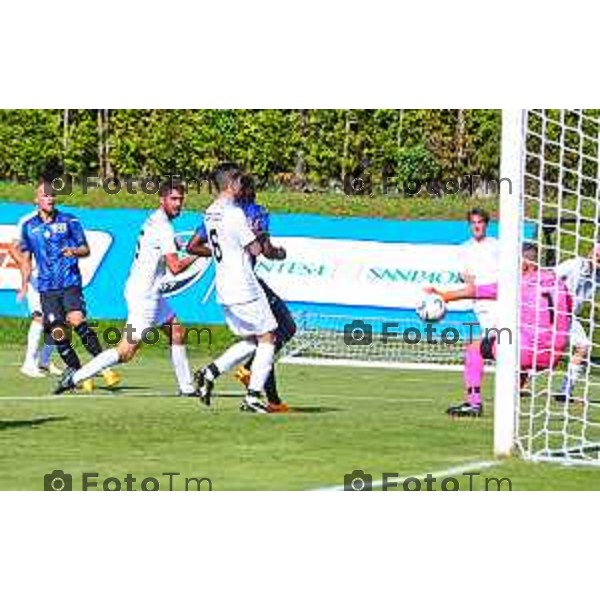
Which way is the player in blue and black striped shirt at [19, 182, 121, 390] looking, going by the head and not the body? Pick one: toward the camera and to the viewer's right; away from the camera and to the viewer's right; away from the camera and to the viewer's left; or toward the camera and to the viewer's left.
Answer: toward the camera and to the viewer's right

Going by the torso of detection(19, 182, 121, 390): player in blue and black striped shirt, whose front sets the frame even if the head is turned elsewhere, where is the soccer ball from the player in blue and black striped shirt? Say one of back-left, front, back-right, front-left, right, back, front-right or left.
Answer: left

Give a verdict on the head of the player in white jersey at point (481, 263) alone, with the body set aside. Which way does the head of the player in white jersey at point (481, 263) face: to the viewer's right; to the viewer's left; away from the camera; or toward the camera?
toward the camera

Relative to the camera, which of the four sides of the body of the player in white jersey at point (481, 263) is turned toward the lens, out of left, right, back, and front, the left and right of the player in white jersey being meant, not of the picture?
front

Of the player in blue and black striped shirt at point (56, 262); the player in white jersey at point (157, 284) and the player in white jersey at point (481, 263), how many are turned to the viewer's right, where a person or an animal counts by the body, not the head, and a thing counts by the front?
1

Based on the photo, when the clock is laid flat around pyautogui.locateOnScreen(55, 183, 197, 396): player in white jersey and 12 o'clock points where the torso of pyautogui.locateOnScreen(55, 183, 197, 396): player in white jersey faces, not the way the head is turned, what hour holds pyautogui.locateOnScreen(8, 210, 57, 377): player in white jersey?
pyautogui.locateOnScreen(8, 210, 57, 377): player in white jersey is roughly at 8 o'clock from pyautogui.locateOnScreen(55, 183, 197, 396): player in white jersey.

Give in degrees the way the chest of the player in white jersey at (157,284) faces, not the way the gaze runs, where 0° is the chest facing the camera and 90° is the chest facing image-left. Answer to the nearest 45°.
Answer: approximately 270°

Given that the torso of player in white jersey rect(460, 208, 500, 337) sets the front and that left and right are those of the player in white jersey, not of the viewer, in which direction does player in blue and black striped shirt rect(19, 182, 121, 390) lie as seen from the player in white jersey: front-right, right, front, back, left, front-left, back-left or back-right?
right

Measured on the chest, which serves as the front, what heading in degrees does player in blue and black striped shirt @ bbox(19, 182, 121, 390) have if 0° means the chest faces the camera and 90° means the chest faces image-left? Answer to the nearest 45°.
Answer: approximately 0°

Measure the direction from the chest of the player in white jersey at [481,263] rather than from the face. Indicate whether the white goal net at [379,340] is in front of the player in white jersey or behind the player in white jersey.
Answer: behind

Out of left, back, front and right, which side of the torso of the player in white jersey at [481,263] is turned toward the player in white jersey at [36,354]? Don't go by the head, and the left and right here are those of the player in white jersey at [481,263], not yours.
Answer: right

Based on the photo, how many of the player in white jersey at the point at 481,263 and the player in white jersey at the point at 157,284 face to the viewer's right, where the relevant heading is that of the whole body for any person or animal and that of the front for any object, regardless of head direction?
1

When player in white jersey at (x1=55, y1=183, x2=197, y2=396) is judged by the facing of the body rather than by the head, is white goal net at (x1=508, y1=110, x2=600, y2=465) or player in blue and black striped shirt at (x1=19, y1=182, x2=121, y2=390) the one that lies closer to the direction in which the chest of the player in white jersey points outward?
the white goal net
